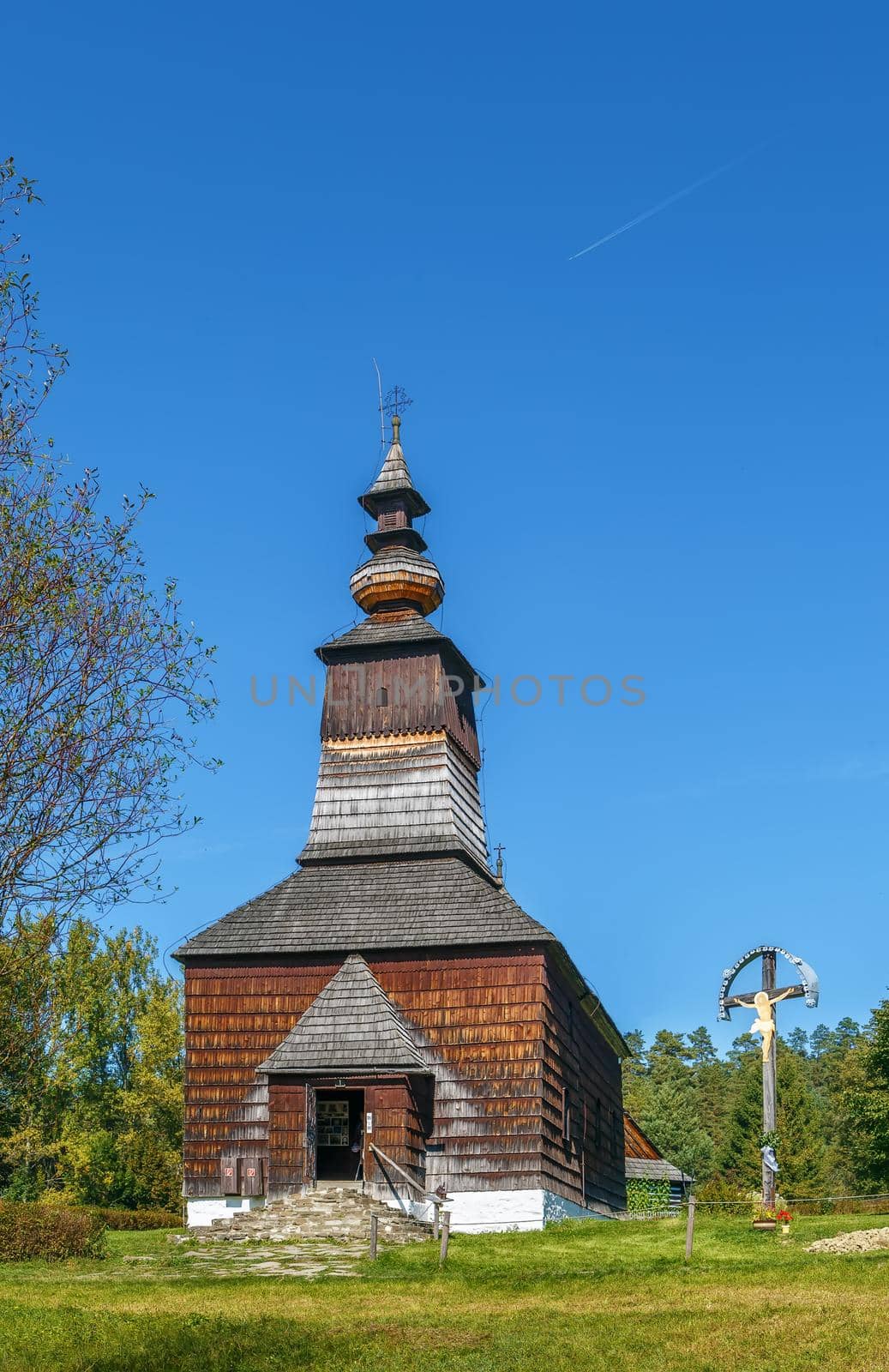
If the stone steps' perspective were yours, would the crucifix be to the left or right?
on its left

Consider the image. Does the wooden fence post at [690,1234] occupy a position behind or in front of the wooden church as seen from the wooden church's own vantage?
in front

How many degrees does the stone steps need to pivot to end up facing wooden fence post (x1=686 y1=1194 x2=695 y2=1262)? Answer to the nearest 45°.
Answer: approximately 45° to its left

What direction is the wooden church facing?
toward the camera

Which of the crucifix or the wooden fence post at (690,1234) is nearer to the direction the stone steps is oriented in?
the wooden fence post
